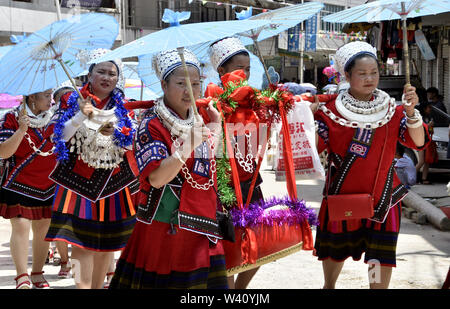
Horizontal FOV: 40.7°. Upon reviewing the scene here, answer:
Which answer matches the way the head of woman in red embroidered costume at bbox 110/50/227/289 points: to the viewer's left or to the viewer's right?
to the viewer's right

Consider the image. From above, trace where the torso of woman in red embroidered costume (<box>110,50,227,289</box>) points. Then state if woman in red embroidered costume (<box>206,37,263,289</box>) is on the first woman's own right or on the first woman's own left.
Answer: on the first woman's own left

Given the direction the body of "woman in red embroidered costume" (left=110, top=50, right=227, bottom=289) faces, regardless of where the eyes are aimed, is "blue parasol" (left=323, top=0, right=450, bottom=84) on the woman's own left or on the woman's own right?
on the woman's own left

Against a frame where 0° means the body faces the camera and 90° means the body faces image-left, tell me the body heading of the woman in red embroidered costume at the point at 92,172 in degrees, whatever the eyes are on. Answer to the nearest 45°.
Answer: approximately 0°

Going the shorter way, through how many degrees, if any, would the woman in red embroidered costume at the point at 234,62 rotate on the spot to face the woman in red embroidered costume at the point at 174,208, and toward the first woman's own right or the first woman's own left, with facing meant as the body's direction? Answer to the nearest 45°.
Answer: approximately 45° to the first woman's own right

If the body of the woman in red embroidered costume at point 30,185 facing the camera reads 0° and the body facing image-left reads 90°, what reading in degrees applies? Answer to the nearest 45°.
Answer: approximately 315°

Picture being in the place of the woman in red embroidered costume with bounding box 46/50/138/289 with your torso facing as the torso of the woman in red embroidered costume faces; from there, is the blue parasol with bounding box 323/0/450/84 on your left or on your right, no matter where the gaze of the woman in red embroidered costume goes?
on your left

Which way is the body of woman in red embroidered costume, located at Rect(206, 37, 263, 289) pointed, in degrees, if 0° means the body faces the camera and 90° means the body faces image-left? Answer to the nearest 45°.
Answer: approximately 315°
